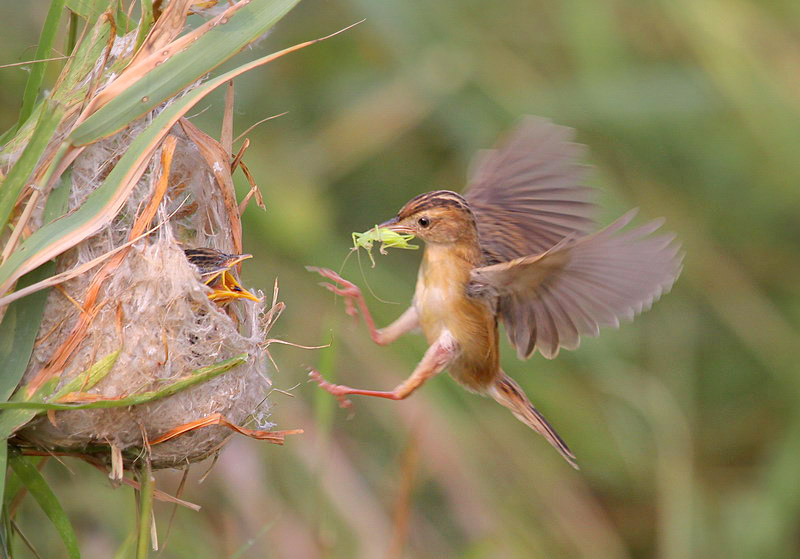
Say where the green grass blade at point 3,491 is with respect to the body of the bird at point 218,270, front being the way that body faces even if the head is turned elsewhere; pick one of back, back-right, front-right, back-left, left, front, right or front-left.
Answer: back-right

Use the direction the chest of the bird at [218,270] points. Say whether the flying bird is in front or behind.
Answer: in front

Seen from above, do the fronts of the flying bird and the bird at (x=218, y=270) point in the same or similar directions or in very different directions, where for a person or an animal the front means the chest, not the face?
very different directions

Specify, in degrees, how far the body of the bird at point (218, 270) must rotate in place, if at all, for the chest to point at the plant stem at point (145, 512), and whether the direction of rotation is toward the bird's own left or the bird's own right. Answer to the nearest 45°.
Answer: approximately 180°

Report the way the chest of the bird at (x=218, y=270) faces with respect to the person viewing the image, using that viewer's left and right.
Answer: facing to the right of the viewer

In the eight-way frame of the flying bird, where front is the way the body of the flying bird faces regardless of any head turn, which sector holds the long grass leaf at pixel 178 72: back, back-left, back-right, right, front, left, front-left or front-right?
front-left

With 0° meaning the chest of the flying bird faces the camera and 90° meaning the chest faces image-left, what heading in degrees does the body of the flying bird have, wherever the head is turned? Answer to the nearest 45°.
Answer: approximately 90°

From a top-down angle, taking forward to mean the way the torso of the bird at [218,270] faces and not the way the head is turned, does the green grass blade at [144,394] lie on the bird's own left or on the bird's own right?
on the bird's own right

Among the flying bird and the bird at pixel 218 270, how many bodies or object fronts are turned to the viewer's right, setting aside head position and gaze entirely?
1

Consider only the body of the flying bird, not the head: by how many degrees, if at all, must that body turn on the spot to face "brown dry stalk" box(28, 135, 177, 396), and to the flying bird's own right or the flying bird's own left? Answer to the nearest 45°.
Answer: approximately 45° to the flying bird's own left

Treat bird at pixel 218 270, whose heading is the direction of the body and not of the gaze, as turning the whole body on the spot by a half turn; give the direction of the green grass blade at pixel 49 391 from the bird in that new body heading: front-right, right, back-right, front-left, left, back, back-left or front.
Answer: front-left
